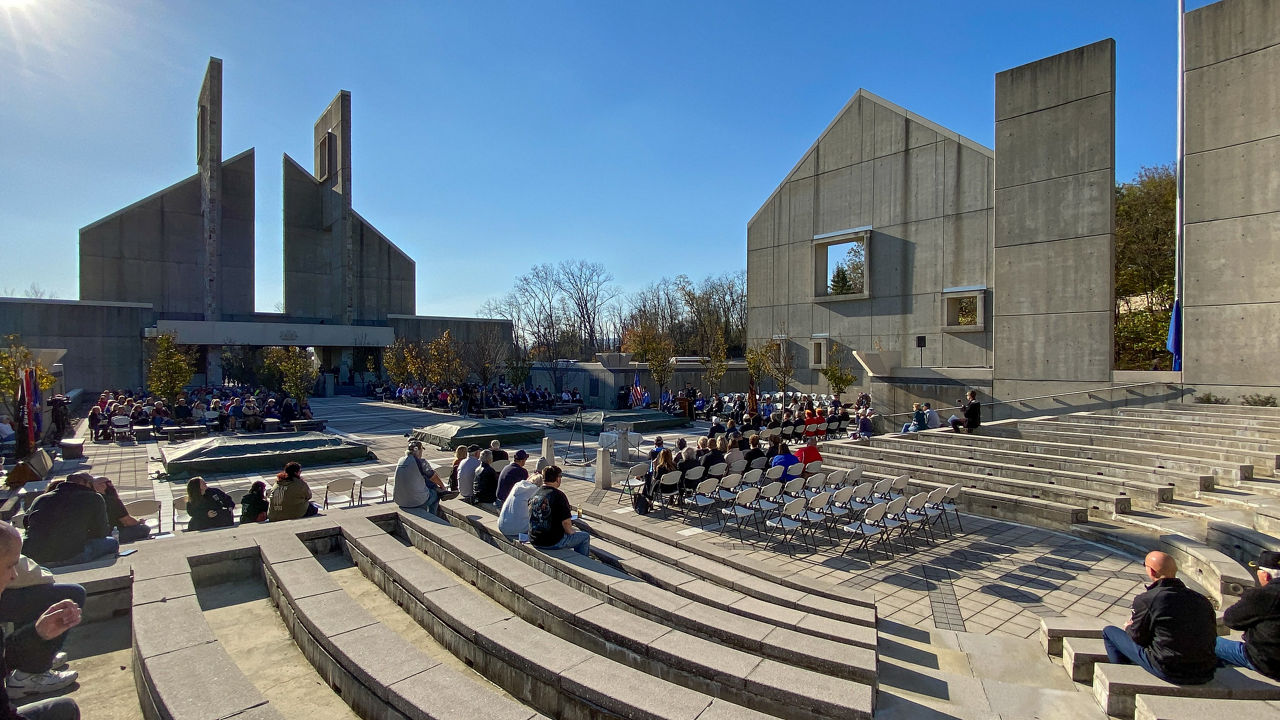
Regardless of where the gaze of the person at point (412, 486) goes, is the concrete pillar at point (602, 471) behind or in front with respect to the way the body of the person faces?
in front

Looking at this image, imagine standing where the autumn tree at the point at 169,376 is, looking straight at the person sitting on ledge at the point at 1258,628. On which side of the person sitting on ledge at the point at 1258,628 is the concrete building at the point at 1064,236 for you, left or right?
left

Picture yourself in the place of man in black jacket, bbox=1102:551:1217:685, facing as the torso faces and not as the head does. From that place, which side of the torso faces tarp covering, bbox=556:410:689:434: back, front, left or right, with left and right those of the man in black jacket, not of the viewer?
front

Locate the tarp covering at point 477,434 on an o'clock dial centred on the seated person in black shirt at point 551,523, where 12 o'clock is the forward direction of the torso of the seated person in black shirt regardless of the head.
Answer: The tarp covering is roughly at 10 o'clock from the seated person in black shirt.

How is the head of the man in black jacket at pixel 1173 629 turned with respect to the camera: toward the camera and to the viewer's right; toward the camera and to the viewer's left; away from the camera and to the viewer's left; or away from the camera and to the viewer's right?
away from the camera and to the viewer's left

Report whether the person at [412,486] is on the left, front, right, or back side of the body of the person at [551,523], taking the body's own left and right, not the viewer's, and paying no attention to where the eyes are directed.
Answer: left

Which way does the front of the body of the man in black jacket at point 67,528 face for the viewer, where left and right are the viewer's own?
facing away from the viewer and to the right of the viewer

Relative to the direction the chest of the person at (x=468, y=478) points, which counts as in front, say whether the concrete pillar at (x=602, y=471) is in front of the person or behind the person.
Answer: in front

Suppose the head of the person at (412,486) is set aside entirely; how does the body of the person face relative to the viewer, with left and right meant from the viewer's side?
facing away from the viewer and to the right of the viewer

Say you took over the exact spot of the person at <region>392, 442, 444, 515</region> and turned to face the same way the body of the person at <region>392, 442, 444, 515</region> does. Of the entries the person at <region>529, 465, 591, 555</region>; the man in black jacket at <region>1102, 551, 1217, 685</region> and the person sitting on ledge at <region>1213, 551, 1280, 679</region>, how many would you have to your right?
3

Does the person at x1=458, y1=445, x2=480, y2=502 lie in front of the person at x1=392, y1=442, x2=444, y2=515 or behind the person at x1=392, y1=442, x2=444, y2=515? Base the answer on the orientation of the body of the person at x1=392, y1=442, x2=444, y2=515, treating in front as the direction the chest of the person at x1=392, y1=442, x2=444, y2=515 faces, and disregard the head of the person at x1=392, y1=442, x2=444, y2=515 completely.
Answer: in front

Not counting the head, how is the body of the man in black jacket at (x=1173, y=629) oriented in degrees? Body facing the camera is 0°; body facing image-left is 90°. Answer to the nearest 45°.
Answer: approximately 135°

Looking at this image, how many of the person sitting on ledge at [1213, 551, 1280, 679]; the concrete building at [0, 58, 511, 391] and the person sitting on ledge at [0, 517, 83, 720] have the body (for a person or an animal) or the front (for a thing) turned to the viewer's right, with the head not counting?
1
